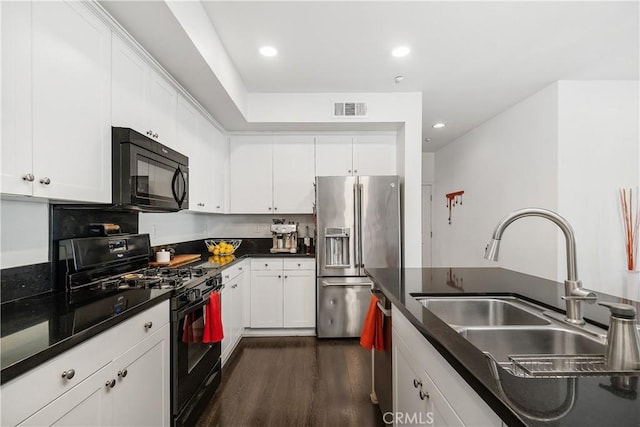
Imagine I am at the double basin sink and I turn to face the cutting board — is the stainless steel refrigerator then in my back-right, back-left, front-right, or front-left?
front-right

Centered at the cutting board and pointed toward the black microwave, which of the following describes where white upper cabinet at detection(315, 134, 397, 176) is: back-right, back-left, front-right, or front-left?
back-left

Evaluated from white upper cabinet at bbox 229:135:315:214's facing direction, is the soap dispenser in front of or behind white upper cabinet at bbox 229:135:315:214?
in front

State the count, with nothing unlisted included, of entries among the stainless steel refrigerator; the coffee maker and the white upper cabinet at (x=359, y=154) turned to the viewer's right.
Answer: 0

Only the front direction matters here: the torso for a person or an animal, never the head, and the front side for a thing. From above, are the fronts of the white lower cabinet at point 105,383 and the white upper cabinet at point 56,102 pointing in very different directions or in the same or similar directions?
same or similar directions

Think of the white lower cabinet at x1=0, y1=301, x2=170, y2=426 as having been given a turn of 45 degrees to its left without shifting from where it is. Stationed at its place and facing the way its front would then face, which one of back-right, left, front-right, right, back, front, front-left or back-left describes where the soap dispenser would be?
front-right

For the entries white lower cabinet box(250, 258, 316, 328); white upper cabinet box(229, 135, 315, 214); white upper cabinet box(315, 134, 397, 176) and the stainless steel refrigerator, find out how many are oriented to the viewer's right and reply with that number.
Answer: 0

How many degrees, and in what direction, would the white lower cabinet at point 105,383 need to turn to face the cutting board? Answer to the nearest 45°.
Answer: approximately 135° to its left

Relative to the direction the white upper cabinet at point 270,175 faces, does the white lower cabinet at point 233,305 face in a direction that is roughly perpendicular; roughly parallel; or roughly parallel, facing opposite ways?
roughly perpendicular

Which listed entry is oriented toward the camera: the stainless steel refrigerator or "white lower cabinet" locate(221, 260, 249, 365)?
the stainless steel refrigerator

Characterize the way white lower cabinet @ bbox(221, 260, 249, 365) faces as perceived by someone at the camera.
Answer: facing to the right of the viewer

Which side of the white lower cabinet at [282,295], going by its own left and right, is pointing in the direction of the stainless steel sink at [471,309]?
front

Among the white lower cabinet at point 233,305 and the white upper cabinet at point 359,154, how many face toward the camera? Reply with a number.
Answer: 1

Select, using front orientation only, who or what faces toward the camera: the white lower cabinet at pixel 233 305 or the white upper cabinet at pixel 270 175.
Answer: the white upper cabinet

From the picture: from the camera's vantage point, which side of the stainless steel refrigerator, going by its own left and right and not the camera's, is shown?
front

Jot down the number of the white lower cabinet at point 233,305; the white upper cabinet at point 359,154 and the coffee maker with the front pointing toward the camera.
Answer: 2

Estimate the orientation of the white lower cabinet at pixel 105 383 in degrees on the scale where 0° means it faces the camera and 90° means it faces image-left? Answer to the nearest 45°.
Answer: approximately 315°
